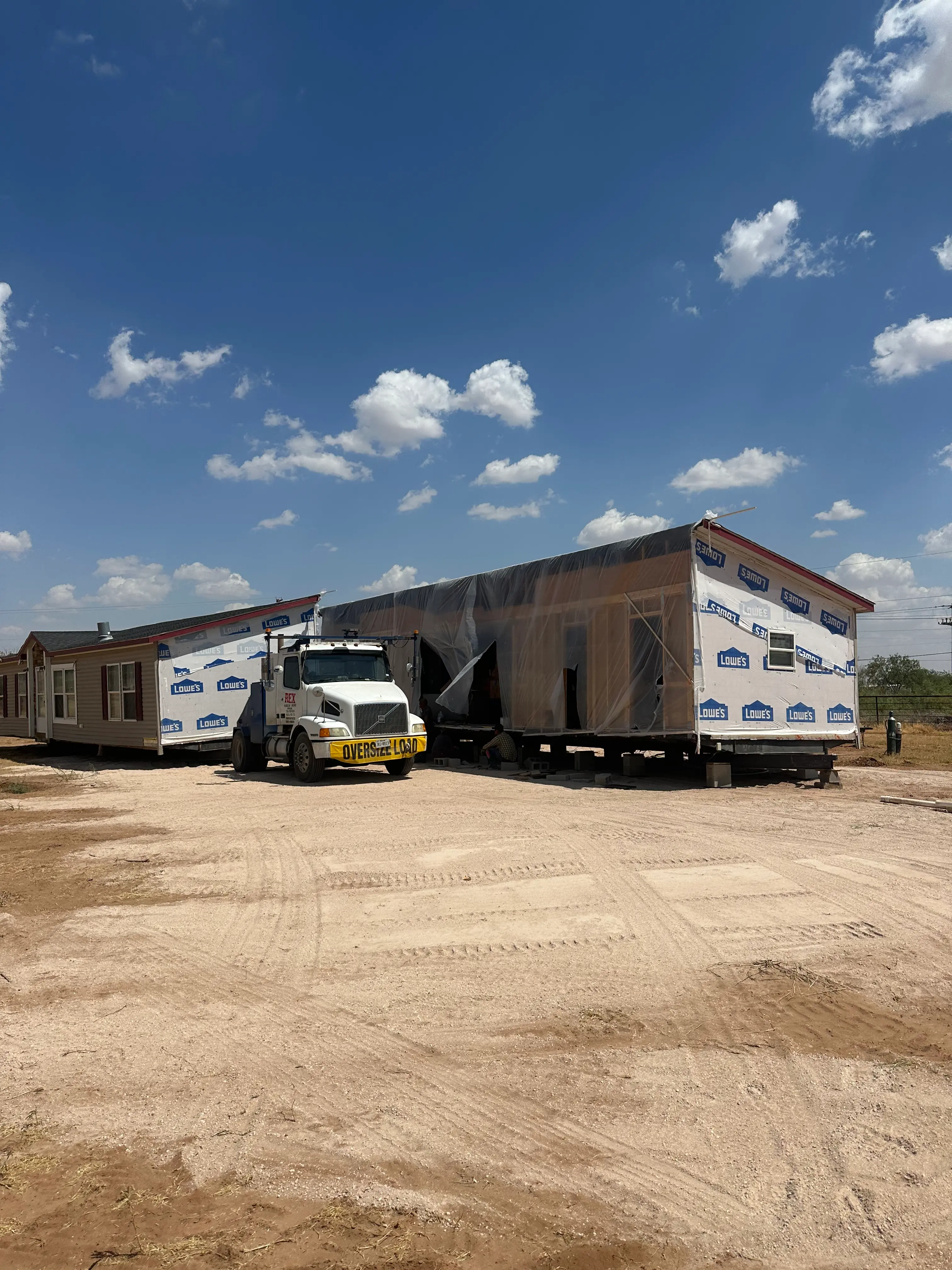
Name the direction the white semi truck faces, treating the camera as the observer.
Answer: facing the viewer and to the right of the viewer

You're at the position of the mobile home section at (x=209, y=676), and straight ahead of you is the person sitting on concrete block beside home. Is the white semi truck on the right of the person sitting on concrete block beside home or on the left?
right

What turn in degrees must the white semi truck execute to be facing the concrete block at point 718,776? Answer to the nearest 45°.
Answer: approximately 45° to its left

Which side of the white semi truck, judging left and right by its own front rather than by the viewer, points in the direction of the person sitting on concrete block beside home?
left

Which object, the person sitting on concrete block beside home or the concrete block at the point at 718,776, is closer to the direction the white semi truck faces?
the concrete block

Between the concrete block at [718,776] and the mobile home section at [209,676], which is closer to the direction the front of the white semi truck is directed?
the concrete block

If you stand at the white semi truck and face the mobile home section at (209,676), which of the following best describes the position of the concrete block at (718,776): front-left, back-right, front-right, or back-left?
back-right

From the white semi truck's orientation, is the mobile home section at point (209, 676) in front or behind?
behind
